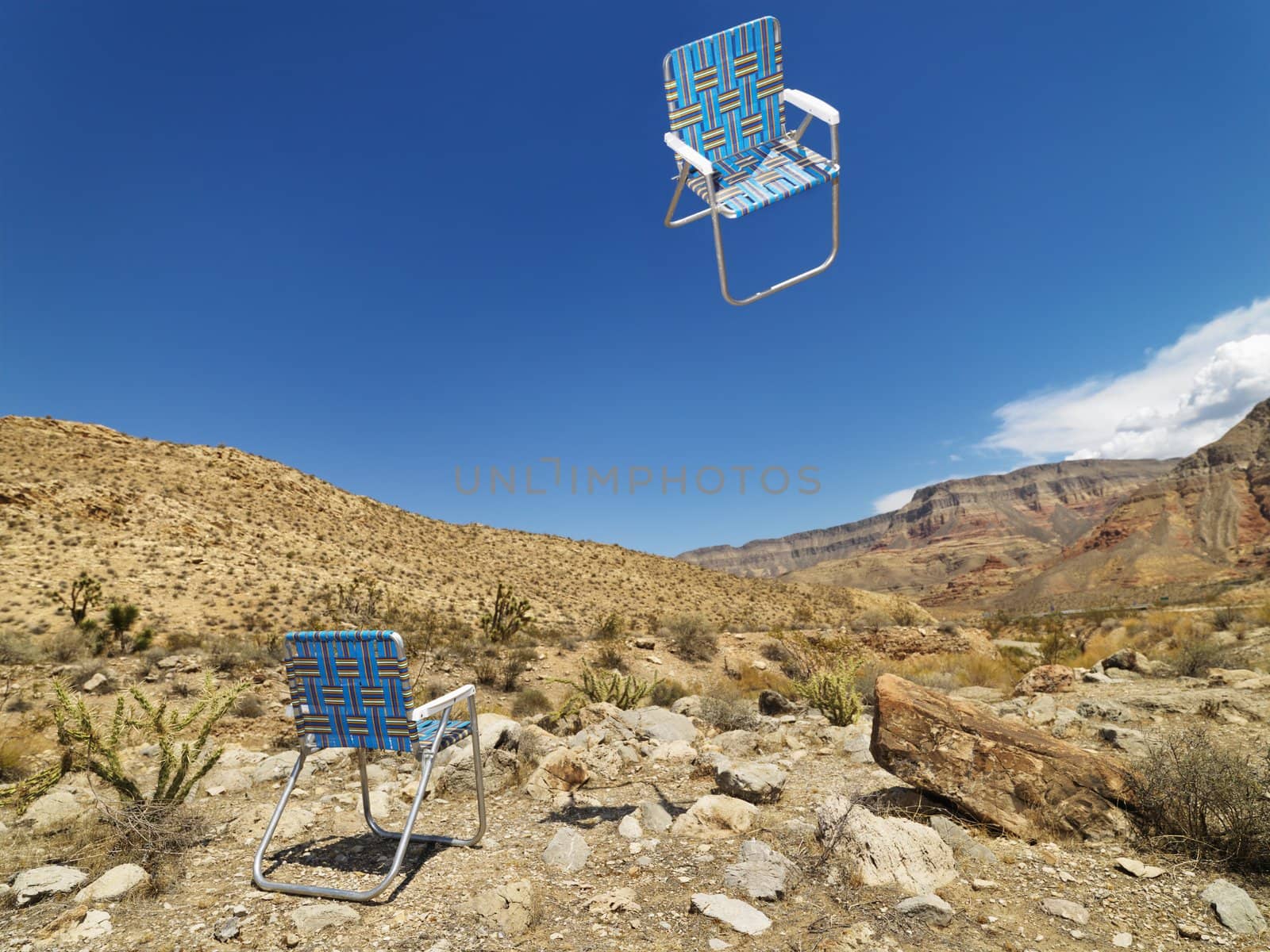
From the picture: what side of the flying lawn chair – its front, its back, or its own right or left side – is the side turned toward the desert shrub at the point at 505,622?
back

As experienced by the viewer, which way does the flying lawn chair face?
facing the viewer and to the right of the viewer

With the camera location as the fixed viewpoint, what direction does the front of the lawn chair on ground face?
facing away from the viewer and to the right of the viewer

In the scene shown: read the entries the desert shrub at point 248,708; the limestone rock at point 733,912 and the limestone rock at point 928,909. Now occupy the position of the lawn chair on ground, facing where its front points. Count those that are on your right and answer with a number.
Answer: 2

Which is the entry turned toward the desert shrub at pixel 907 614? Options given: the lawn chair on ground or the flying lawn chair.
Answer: the lawn chair on ground

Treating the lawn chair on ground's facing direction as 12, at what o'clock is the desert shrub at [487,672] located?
The desert shrub is roughly at 11 o'clock from the lawn chair on ground.

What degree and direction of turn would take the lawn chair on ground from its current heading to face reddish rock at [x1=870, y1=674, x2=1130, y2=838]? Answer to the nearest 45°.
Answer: approximately 45° to its right

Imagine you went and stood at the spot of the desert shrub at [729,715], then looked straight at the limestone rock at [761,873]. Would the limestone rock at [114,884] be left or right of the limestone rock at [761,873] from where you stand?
right

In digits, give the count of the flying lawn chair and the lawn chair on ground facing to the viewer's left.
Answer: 0
